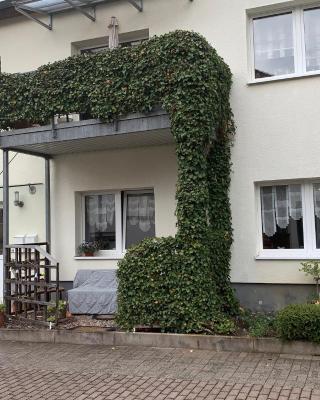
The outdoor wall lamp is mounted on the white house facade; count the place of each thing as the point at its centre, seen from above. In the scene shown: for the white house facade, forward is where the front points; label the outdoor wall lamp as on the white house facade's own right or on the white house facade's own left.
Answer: on the white house facade's own right

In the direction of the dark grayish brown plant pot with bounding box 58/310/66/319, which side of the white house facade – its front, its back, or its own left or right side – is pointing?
right

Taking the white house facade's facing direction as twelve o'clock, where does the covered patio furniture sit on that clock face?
The covered patio furniture is roughly at 3 o'clock from the white house facade.

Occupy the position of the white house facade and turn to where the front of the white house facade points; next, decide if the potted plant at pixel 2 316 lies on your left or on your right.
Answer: on your right

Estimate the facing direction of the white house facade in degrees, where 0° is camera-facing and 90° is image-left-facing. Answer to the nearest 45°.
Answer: approximately 0°
